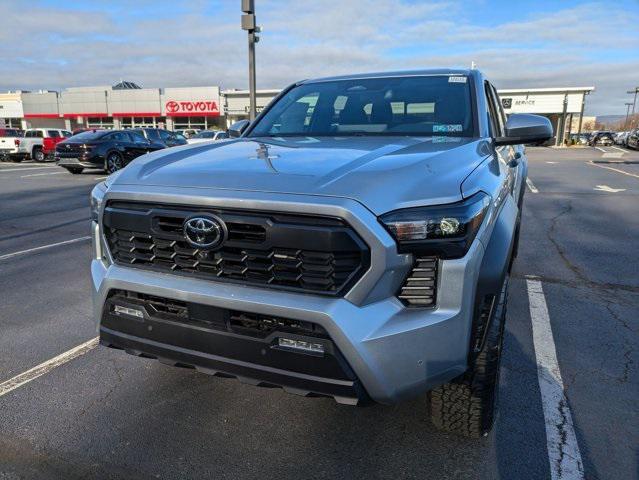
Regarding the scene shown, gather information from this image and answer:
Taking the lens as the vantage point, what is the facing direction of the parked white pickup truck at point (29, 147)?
facing away from the viewer and to the right of the viewer

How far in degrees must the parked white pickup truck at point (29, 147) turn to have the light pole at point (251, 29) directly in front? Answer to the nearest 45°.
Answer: approximately 135° to its right

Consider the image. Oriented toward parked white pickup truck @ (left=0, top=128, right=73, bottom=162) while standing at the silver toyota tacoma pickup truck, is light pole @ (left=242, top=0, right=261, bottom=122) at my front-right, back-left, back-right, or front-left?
front-right

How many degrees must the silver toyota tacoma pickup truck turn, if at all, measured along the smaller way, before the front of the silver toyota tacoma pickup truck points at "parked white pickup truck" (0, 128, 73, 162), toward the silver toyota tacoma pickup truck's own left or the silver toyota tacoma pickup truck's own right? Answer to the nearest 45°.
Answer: approximately 90° to the silver toyota tacoma pickup truck's own right

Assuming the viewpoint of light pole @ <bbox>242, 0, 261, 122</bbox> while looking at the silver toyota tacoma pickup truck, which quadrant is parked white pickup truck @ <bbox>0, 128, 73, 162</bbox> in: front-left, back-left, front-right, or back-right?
back-right

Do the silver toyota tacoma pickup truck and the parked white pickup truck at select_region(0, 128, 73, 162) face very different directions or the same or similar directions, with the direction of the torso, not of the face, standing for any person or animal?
very different directions

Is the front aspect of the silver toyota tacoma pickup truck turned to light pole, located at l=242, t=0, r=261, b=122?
no
